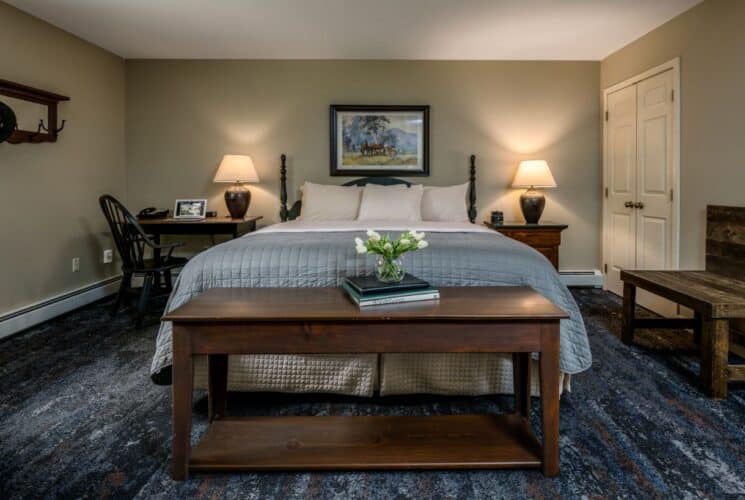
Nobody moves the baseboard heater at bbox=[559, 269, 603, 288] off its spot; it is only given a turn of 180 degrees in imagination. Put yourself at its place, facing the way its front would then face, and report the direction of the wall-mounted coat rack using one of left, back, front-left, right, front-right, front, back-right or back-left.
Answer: back-left

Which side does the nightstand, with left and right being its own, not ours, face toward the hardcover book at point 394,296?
front

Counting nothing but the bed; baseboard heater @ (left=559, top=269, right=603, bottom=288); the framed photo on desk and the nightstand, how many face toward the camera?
4

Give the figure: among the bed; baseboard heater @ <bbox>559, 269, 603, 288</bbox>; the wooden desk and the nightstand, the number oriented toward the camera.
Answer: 4

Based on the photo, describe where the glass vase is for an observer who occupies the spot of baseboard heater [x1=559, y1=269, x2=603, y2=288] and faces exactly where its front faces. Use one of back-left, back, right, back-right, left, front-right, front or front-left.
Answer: front

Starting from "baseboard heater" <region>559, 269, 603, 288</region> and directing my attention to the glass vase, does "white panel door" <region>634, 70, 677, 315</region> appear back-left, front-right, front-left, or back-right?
front-left

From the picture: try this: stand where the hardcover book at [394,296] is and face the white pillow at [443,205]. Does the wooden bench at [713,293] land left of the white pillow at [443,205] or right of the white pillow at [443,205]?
right

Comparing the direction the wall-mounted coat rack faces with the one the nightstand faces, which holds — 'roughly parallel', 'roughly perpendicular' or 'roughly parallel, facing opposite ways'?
roughly perpendicular

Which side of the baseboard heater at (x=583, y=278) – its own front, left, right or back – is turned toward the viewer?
front

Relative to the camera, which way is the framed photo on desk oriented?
toward the camera

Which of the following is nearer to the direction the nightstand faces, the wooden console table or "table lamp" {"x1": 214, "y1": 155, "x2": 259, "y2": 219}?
the wooden console table

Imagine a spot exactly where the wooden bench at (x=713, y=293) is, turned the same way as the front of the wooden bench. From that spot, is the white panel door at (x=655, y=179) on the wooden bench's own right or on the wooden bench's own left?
on the wooden bench's own right

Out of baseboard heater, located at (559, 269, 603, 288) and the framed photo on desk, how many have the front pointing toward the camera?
2

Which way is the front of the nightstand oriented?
toward the camera

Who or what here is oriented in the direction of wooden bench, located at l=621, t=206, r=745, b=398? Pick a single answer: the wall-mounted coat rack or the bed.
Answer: the wall-mounted coat rack

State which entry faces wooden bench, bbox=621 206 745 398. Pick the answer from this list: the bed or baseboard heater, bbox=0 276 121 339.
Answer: the baseboard heater
